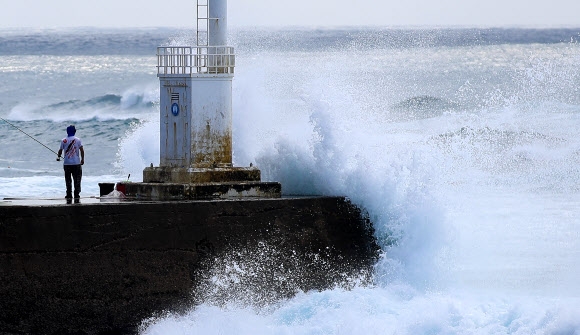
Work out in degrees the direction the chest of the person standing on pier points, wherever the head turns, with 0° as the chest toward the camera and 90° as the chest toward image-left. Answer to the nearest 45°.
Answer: approximately 180°

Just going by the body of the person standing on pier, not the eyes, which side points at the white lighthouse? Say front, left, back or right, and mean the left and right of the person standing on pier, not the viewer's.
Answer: right
